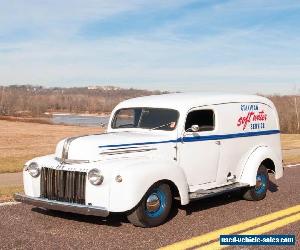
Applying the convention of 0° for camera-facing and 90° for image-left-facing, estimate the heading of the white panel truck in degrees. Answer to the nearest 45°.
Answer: approximately 45°
